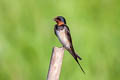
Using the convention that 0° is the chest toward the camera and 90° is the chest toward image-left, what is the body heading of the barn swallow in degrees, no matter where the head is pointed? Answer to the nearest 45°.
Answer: approximately 45°
